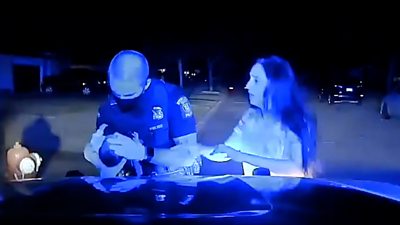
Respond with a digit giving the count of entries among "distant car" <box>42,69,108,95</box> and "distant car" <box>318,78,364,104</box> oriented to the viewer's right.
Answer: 0

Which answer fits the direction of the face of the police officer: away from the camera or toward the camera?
toward the camera

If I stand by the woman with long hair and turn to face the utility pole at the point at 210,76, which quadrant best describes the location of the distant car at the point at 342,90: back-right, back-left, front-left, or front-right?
front-right

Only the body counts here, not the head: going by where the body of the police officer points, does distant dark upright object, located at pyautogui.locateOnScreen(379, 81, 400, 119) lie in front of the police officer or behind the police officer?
behind

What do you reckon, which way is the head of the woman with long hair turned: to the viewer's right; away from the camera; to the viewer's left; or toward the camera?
to the viewer's left

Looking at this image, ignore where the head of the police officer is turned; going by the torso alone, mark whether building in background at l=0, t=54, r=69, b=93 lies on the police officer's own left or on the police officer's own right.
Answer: on the police officer's own right

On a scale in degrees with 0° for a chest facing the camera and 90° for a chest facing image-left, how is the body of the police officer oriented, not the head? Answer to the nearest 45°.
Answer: approximately 45°
